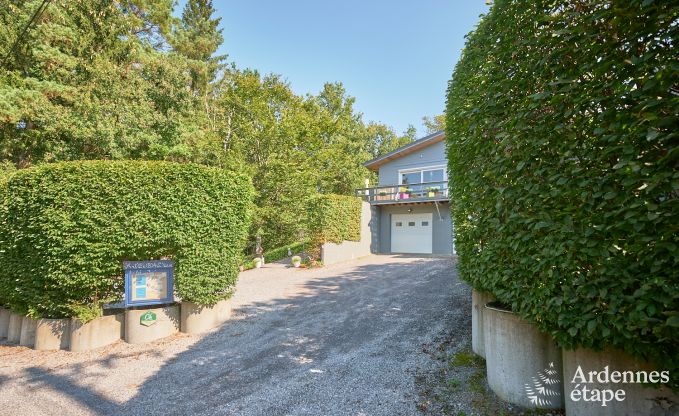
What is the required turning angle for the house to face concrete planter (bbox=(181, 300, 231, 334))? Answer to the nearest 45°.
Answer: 0° — it already faces it

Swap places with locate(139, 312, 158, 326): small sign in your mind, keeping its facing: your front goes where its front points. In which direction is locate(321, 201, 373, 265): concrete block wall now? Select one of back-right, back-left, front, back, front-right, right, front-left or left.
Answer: back-left

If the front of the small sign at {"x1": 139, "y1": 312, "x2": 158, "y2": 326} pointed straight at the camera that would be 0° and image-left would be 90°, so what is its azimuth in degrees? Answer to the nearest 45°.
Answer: approximately 0°

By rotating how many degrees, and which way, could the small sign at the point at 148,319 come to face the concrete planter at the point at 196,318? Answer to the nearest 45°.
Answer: approximately 90° to its left

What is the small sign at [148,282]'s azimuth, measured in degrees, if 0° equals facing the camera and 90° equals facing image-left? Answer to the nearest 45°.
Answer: approximately 0°

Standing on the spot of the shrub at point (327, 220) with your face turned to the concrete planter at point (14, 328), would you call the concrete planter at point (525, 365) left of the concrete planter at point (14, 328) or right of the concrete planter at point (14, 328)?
left

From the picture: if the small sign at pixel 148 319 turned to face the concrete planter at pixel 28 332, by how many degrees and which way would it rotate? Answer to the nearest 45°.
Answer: approximately 135° to its right

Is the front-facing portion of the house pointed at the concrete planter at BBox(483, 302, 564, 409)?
yes

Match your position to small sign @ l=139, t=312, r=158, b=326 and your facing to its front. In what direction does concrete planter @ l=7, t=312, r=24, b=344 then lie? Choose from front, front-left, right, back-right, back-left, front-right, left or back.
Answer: back-right

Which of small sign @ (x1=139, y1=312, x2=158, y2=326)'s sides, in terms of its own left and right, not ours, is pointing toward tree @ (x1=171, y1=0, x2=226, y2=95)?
back

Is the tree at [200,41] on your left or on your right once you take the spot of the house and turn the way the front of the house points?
on your right

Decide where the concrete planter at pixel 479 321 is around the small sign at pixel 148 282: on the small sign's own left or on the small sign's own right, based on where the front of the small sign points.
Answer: on the small sign's own left
